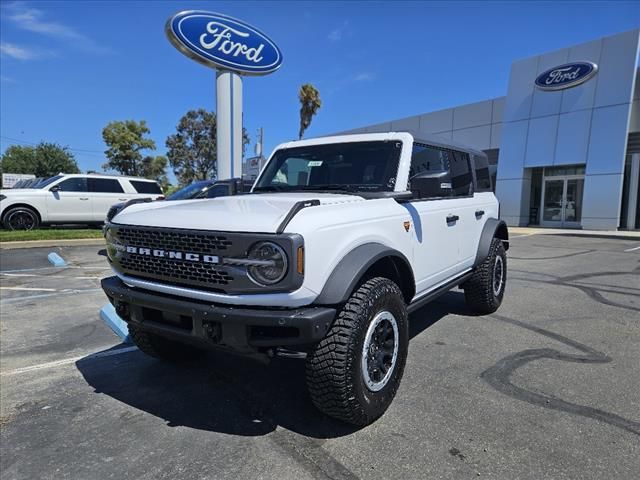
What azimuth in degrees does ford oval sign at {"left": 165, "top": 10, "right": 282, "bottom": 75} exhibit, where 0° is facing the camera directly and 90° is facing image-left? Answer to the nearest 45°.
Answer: approximately 315°

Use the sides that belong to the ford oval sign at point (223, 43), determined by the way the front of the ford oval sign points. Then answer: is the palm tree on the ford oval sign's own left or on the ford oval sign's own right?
on the ford oval sign's own left

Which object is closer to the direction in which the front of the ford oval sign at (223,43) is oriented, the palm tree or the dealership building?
the dealership building

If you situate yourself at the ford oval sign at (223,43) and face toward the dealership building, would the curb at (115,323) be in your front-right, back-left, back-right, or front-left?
back-right

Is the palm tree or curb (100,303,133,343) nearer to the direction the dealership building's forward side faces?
the curb

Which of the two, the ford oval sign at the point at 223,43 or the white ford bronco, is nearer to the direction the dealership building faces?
the ford oval sign

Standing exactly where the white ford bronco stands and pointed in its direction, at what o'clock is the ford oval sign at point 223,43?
The ford oval sign is roughly at 4 o'clock from the white ford bronco.

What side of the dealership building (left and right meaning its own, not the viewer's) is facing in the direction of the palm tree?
right

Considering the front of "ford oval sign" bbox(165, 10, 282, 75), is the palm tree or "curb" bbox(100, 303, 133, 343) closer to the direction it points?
the curb
